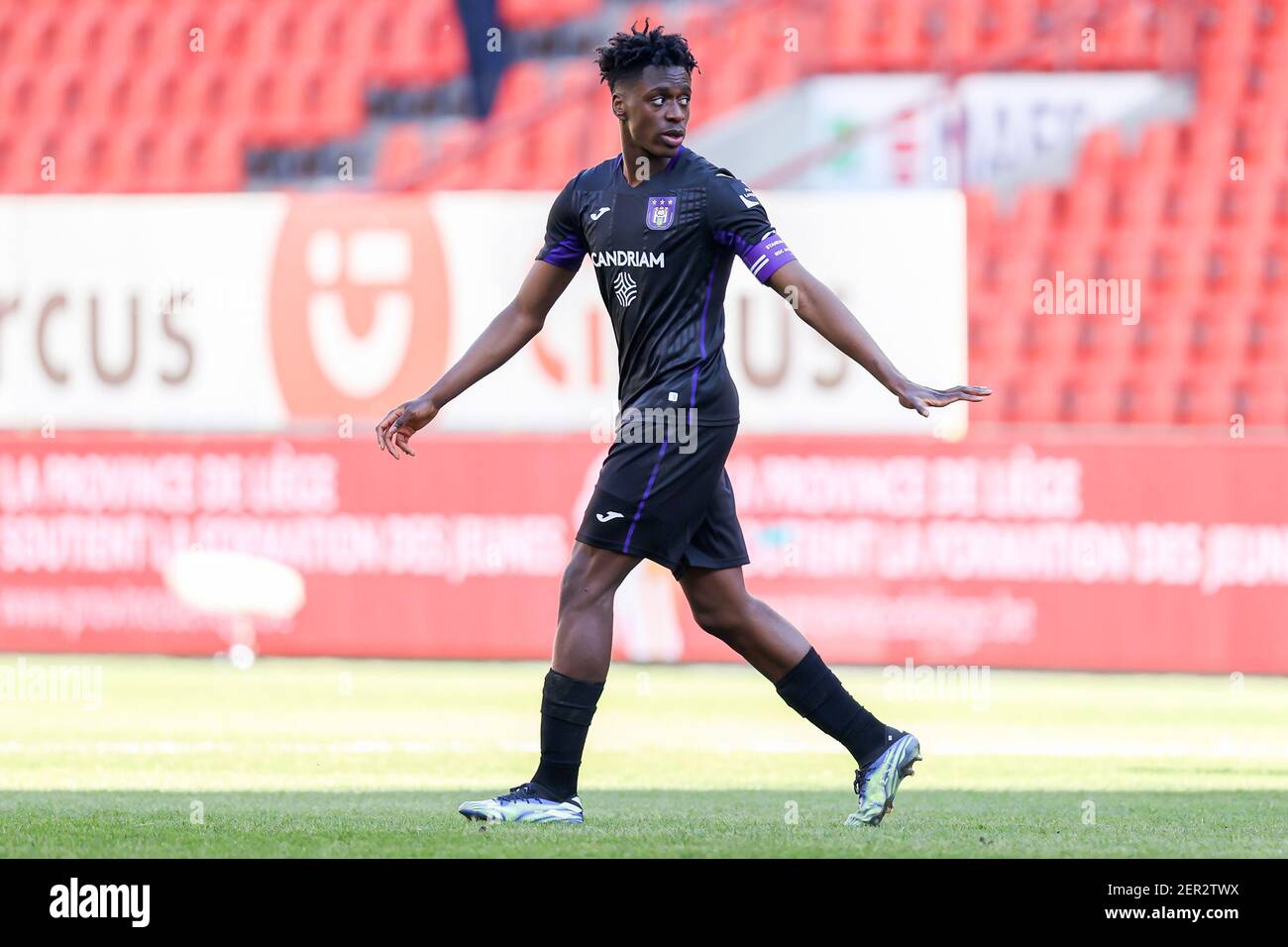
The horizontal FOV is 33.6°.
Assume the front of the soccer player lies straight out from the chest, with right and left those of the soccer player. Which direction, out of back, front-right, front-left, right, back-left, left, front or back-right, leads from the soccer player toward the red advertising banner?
back-right

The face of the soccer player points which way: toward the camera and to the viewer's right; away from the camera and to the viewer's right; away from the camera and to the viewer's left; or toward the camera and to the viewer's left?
toward the camera and to the viewer's right

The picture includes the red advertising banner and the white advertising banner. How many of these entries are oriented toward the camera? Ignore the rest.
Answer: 2

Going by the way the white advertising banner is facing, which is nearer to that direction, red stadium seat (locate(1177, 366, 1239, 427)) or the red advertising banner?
the red advertising banner

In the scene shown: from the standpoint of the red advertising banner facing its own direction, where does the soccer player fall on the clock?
The soccer player is roughly at 12 o'clock from the red advertising banner.

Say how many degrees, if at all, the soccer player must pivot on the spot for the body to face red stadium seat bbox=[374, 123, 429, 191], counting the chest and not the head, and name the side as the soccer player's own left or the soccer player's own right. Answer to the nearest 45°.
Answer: approximately 135° to the soccer player's own right

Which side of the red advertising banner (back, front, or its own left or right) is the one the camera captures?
front

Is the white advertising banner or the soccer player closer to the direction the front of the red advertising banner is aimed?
the soccer player

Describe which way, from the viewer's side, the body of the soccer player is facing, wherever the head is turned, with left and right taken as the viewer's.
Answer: facing the viewer and to the left of the viewer

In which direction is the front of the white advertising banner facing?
toward the camera

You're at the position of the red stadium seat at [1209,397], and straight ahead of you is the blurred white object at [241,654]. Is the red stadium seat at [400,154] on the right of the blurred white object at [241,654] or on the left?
right

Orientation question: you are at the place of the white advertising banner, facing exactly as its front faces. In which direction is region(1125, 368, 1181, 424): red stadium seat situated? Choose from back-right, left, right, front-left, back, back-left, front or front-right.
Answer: left

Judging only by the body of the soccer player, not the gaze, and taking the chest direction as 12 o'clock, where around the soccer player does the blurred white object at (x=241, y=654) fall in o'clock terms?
The blurred white object is roughly at 4 o'clock from the soccer player.
